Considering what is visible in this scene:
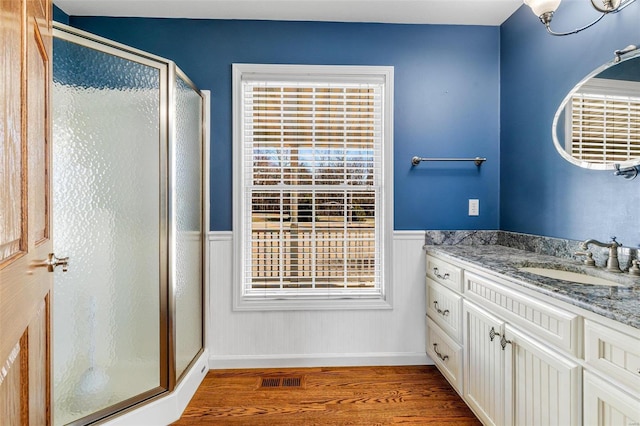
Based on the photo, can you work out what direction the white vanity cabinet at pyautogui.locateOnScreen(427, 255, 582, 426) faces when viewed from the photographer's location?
facing the viewer and to the left of the viewer

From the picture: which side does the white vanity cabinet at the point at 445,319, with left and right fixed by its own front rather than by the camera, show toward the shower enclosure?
front

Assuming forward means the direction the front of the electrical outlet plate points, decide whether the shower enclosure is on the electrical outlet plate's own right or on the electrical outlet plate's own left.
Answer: on the electrical outlet plate's own right

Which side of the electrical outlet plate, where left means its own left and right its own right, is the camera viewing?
front

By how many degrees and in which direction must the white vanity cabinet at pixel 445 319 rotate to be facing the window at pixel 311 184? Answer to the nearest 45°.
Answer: approximately 45° to its right

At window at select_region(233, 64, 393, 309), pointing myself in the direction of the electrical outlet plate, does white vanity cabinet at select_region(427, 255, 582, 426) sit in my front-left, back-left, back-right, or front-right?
front-right

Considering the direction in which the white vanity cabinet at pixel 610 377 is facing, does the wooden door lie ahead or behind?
ahead

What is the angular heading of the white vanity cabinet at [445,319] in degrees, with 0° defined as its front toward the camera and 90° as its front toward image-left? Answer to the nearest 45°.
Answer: approximately 45°
